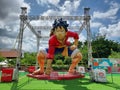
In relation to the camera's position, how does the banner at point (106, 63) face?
facing the viewer

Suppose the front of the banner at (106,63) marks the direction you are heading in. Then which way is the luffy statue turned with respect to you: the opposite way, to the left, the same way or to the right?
the same way

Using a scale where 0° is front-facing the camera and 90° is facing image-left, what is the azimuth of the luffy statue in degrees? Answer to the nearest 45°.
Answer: approximately 0°

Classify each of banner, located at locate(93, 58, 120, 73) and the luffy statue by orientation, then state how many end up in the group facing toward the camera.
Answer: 2
